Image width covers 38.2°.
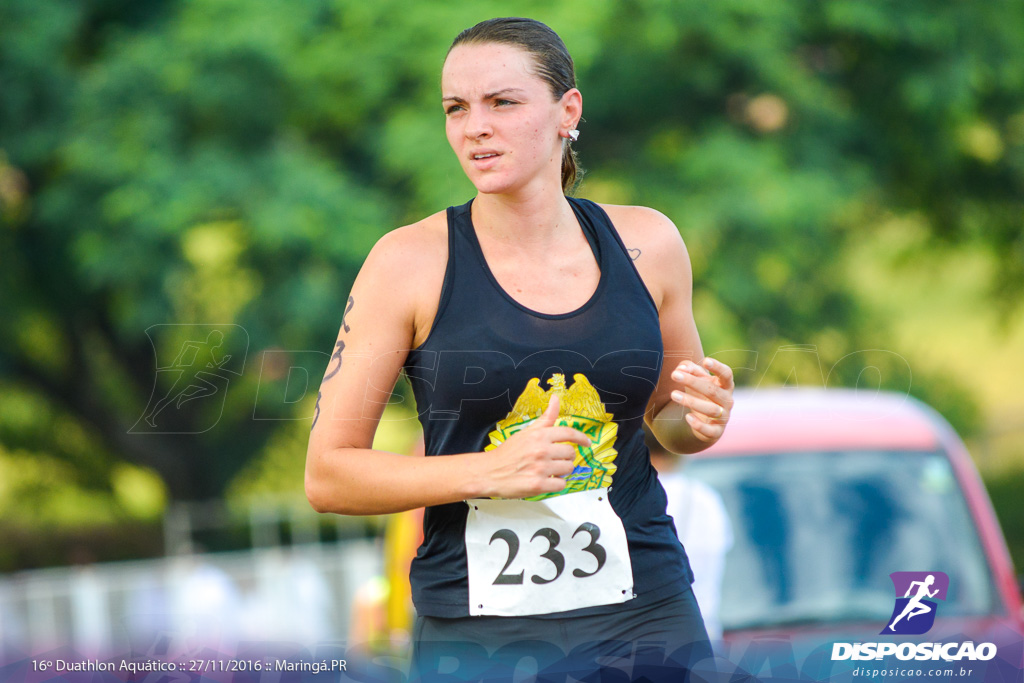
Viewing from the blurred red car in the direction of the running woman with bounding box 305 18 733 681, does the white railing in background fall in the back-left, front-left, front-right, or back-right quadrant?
back-right

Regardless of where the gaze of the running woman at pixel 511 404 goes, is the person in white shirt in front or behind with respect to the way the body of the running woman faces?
behind

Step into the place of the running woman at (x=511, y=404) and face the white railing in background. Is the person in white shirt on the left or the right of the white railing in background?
right

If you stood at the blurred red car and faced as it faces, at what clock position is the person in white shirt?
The person in white shirt is roughly at 1 o'clock from the blurred red car.

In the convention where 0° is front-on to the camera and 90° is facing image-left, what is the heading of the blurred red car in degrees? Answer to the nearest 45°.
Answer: approximately 0°

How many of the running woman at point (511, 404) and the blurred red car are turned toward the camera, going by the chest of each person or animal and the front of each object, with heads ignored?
2
